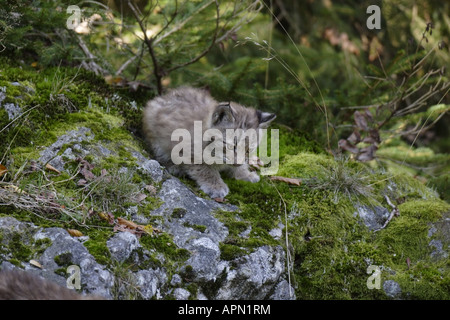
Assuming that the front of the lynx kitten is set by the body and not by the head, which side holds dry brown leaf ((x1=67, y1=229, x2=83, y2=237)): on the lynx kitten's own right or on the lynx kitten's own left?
on the lynx kitten's own right

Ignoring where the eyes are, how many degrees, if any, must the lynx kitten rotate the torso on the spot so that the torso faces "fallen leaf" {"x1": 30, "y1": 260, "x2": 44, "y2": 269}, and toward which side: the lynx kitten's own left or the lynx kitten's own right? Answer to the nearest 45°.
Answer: approximately 90° to the lynx kitten's own right

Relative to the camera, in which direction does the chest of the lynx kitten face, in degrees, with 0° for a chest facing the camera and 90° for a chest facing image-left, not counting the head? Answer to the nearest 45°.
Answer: approximately 315°

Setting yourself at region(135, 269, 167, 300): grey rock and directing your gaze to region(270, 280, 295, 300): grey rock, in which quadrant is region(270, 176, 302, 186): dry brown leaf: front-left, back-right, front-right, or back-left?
front-left

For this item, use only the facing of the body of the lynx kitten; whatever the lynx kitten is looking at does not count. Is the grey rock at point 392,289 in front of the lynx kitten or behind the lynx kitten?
in front
